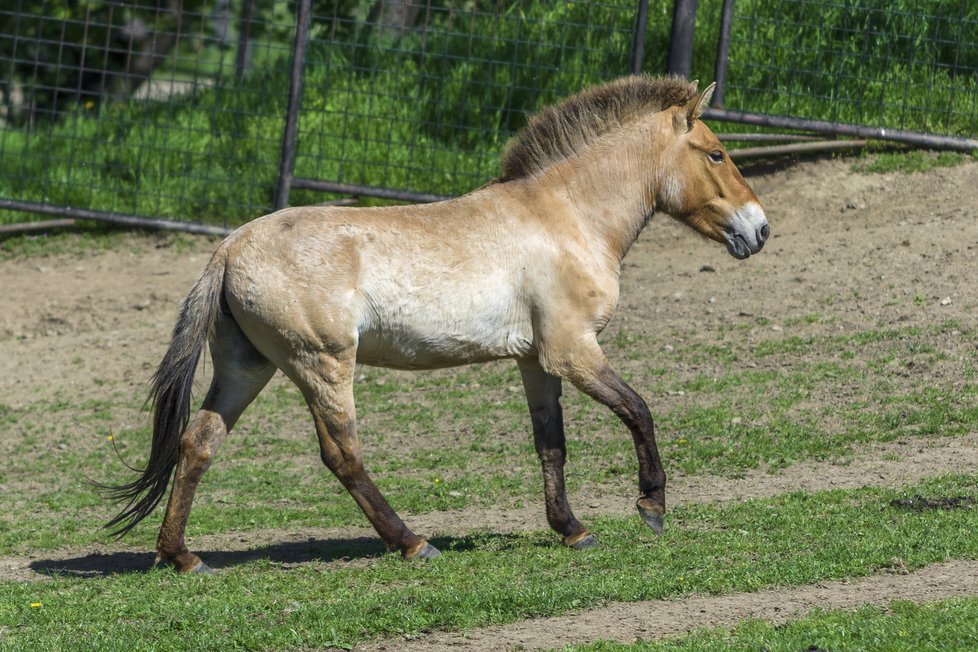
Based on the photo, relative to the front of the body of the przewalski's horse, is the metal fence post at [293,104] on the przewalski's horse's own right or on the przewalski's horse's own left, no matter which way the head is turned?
on the przewalski's horse's own left

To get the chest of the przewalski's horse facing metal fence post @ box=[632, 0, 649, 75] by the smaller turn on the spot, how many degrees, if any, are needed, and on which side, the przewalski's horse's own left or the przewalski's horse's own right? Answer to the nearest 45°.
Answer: approximately 90° to the przewalski's horse's own left

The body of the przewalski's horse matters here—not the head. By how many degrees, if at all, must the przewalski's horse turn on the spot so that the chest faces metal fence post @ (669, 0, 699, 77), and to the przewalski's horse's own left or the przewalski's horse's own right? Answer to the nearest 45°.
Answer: approximately 90° to the przewalski's horse's own left

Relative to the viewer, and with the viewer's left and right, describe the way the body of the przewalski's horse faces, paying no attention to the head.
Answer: facing to the right of the viewer

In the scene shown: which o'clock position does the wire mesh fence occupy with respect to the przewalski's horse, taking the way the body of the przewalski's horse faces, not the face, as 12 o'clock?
The wire mesh fence is roughly at 9 o'clock from the przewalski's horse.

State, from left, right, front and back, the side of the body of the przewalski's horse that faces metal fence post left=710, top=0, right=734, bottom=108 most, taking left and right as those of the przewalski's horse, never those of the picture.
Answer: left
